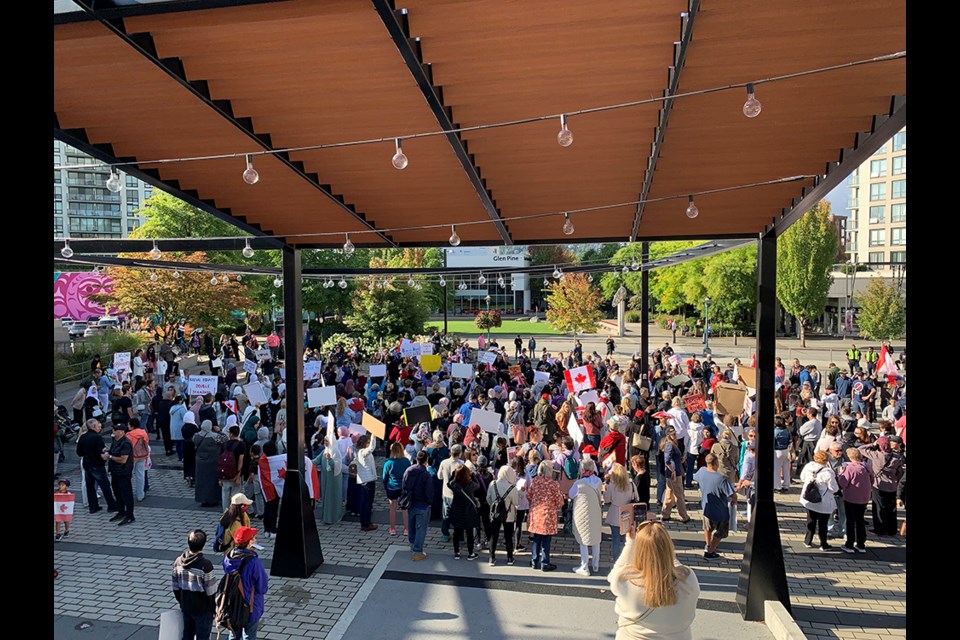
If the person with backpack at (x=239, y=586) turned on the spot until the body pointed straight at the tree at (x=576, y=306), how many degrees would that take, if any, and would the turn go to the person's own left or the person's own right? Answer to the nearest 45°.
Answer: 0° — they already face it

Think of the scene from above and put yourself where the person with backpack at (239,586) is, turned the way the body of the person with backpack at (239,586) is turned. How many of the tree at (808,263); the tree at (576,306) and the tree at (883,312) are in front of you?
3

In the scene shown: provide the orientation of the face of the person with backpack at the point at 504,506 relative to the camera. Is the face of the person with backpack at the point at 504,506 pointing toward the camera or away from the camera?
away from the camera

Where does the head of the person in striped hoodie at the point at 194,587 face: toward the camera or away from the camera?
away from the camera

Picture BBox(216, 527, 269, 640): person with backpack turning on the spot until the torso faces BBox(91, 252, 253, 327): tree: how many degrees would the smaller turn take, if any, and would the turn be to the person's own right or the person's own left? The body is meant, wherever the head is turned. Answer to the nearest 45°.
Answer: approximately 45° to the person's own left

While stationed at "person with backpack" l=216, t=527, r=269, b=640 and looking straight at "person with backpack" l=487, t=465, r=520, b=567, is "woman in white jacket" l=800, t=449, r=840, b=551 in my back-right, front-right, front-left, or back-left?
front-right

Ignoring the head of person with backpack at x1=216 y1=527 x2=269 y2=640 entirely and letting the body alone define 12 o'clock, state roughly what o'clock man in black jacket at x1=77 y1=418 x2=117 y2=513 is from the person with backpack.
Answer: The man in black jacket is roughly at 10 o'clock from the person with backpack.

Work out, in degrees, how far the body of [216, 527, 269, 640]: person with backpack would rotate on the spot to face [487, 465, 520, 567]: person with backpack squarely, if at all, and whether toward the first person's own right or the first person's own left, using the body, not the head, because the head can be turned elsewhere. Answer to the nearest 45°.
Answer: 0° — they already face them

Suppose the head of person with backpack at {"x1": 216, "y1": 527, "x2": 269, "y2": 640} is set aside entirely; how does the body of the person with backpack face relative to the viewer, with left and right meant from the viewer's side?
facing away from the viewer and to the right of the viewer
